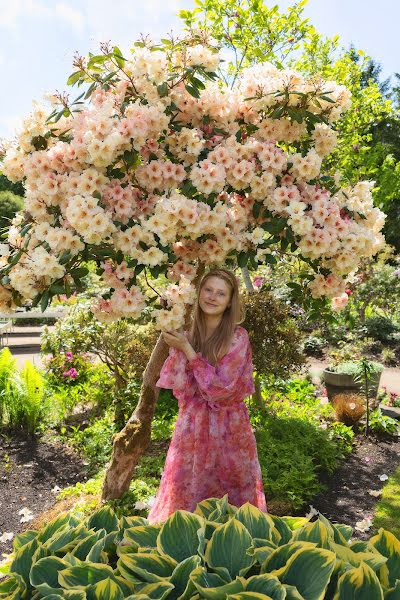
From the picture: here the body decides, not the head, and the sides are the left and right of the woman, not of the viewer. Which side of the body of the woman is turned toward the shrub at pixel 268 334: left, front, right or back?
back

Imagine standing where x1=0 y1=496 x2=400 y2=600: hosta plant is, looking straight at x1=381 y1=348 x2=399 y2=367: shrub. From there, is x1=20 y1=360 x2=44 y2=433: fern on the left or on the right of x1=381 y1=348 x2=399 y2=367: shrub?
left

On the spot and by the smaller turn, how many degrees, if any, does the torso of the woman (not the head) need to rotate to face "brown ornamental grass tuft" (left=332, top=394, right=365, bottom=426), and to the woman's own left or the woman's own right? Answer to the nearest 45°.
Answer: approximately 135° to the woman's own left

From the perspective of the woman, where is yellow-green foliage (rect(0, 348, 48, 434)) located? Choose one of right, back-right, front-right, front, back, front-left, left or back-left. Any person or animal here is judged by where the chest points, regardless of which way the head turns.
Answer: back-right

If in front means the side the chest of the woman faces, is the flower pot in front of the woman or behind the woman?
behind

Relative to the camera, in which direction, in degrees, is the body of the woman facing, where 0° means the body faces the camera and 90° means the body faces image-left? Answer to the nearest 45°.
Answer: approximately 0°

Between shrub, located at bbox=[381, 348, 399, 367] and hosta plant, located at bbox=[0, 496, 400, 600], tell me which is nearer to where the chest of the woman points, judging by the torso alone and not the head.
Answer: the hosta plant

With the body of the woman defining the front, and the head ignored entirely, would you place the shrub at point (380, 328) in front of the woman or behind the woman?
behind

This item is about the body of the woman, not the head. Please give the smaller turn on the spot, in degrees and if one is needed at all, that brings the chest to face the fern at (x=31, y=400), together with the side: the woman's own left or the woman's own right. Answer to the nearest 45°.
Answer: approximately 135° to the woman's own right
